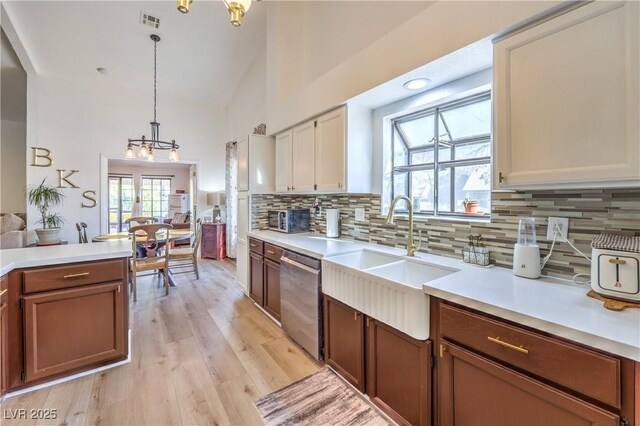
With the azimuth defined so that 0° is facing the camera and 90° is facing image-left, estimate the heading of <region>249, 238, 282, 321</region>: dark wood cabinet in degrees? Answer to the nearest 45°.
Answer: approximately 45°

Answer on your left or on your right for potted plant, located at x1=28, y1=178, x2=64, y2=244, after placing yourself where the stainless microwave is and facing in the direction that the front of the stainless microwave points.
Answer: on your right

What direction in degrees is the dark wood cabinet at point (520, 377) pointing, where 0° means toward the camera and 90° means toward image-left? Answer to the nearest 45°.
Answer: approximately 45°

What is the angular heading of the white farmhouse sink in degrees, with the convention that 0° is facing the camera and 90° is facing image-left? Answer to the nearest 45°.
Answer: approximately 45°

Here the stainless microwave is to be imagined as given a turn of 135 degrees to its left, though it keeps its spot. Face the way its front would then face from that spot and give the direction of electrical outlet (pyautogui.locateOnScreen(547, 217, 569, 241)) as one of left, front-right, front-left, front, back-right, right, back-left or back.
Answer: front-right

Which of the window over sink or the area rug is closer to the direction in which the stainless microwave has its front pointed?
the area rug

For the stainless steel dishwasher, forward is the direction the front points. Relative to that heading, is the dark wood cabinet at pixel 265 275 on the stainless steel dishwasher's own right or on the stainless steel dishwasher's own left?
on the stainless steel dishwasher's own right

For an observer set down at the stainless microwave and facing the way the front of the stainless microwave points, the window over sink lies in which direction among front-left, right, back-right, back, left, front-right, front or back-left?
left

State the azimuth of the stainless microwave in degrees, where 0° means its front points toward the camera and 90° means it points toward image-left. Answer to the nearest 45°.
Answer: approximately 45°

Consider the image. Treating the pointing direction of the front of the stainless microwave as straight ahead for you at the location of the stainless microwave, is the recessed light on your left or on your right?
on your left
